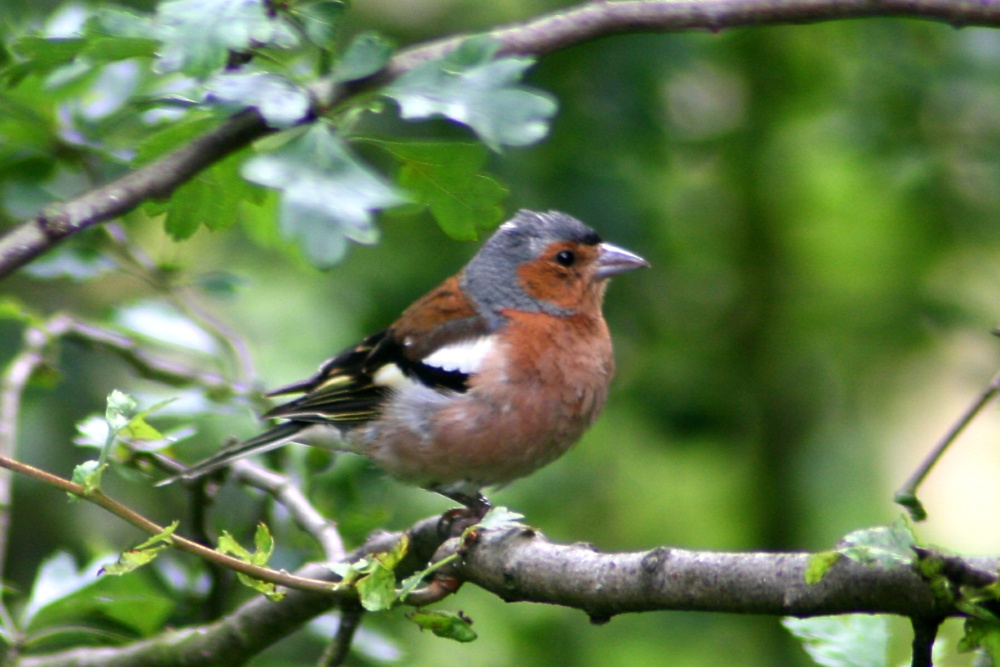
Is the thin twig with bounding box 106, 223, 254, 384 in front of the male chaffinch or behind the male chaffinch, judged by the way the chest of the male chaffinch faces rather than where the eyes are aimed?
behind

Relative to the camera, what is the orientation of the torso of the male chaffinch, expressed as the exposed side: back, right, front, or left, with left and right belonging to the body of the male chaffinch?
right

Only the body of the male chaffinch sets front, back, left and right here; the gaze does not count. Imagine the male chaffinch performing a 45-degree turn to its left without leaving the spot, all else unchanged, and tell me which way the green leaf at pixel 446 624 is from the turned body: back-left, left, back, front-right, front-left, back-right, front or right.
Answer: back-right

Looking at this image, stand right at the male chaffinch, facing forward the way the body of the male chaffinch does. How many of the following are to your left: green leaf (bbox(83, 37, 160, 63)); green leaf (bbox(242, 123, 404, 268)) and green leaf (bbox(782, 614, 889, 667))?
0

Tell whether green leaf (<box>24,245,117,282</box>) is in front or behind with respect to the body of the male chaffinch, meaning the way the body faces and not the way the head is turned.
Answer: behind

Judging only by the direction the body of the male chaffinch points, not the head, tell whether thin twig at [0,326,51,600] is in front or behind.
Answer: behind

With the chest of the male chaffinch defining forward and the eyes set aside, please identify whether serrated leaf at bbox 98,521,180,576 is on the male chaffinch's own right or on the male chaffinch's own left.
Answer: on the male chaffinch's own right
